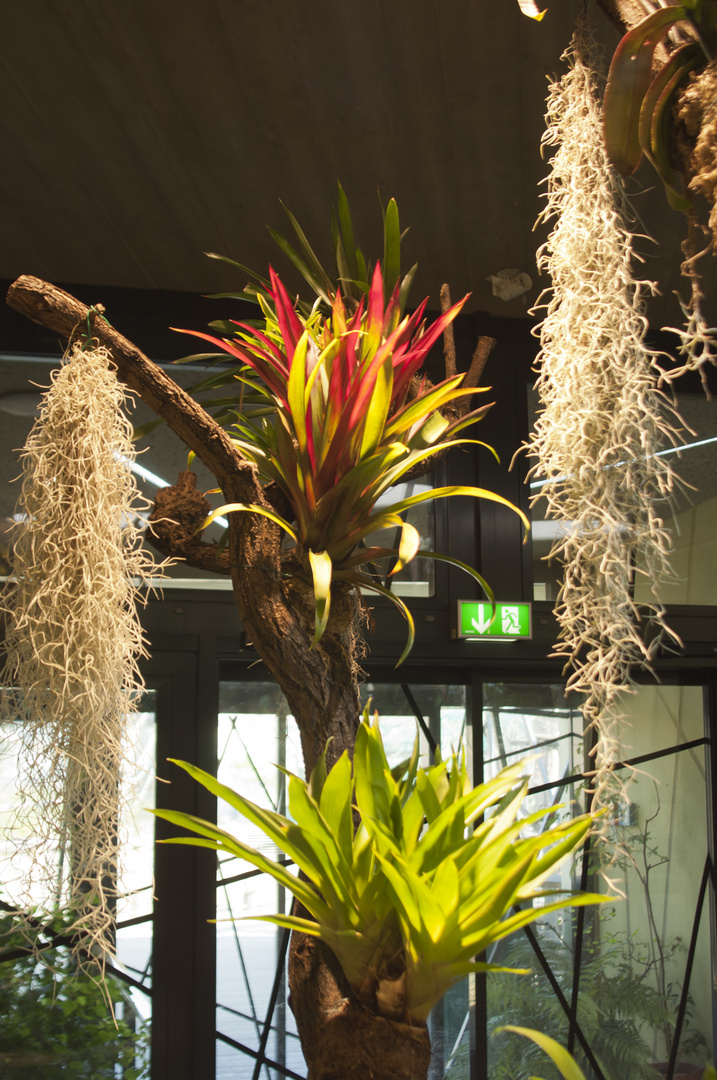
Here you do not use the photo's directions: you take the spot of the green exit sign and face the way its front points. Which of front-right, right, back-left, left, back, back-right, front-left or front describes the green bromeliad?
front

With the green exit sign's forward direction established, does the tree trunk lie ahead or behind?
ahead

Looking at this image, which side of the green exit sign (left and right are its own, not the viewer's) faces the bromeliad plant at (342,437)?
front

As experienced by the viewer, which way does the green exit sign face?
facing the viewer

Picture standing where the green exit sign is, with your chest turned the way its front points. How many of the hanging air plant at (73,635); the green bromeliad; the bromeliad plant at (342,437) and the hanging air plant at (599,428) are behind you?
0

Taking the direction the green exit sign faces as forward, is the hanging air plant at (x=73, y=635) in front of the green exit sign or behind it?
in front

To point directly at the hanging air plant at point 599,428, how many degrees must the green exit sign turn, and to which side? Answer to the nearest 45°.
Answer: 0° — it already faces it
